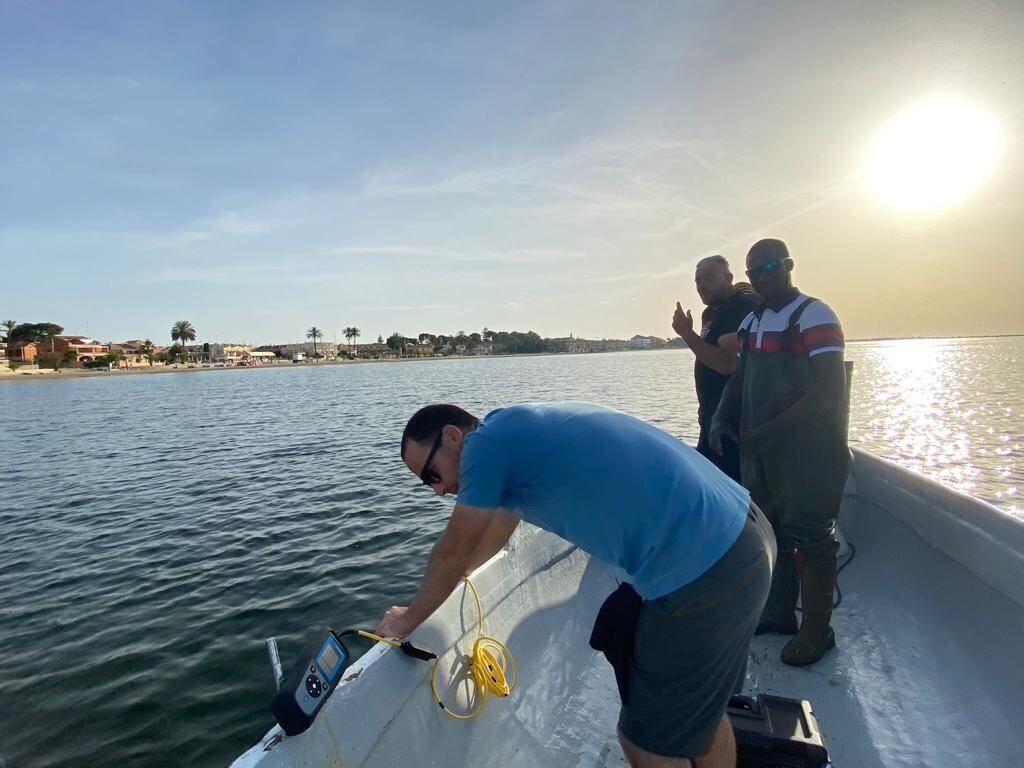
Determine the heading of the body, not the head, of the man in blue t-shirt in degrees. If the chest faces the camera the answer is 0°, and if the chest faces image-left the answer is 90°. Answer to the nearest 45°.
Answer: approximately 90°

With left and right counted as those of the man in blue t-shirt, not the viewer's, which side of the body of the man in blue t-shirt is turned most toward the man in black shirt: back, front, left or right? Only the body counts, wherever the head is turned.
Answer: right

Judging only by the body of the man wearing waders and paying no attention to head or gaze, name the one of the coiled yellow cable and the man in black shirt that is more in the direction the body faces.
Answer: the coiled yellow cable

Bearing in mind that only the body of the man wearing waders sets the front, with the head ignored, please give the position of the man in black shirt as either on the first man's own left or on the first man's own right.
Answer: on the first man's own right

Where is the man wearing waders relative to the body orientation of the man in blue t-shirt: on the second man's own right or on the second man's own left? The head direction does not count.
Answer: on the second man's own right
